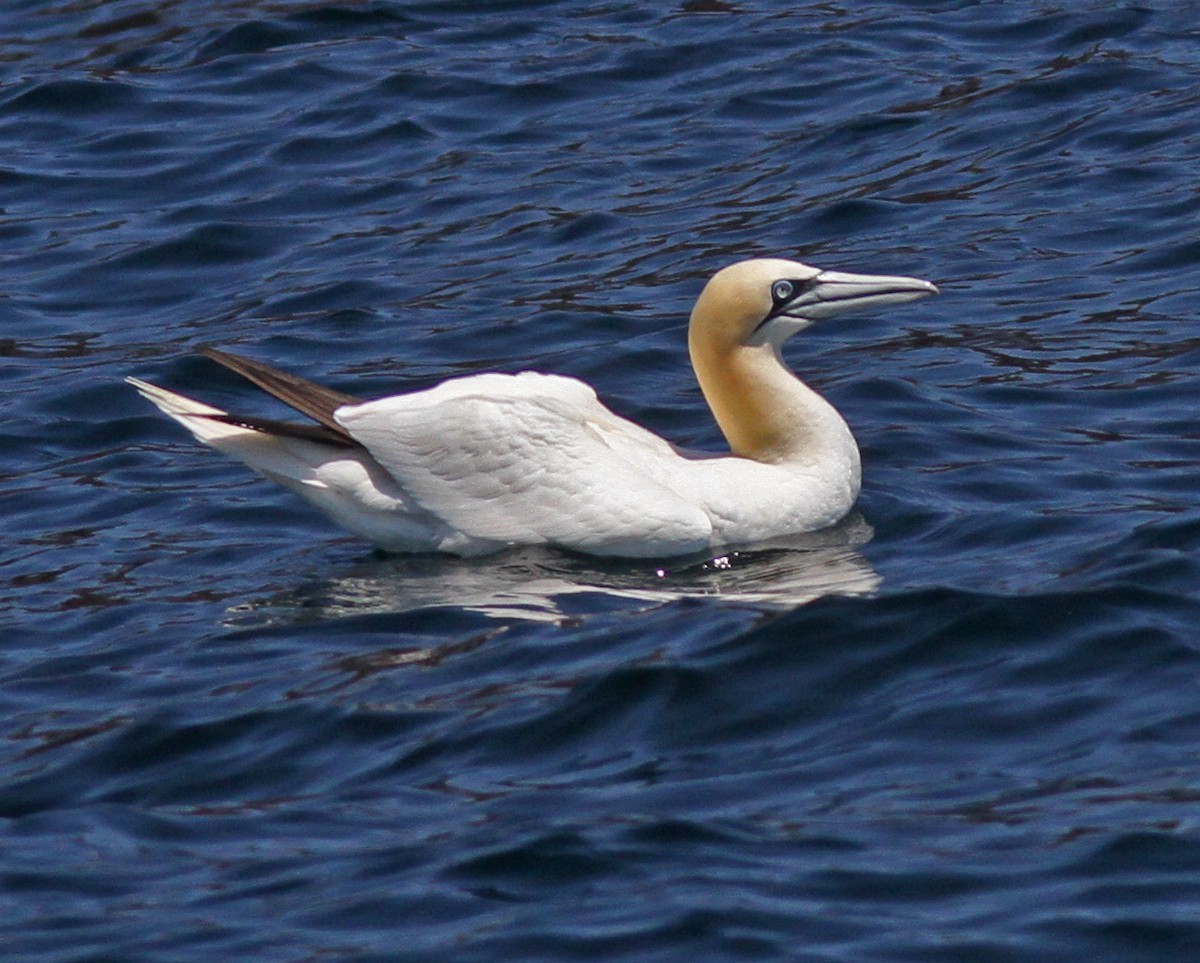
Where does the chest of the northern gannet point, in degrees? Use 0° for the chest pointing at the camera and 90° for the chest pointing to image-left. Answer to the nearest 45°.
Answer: approximately 270°
